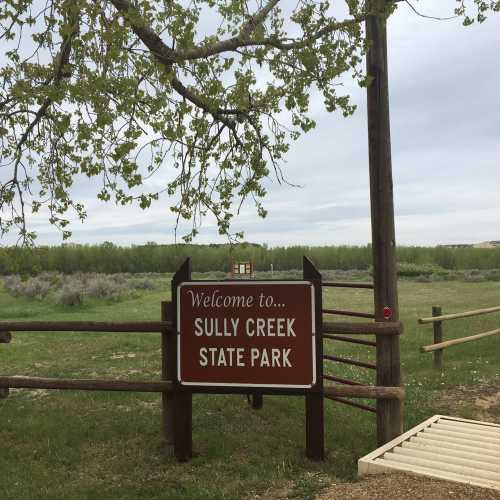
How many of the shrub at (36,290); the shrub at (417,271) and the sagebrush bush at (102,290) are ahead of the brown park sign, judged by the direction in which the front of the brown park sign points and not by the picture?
0

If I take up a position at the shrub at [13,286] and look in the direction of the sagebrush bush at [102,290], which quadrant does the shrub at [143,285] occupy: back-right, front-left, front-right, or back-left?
front-left

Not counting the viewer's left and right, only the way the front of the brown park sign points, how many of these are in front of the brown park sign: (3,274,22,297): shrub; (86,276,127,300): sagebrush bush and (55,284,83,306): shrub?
0

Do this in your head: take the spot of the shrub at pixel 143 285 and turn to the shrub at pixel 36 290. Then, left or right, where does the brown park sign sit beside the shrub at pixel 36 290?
left

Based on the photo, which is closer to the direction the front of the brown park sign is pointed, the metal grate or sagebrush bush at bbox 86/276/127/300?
the metal grate

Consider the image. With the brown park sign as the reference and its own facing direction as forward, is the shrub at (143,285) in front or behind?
behind

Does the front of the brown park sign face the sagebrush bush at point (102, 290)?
no

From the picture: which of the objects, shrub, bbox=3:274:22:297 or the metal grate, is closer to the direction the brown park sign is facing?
the metal grate

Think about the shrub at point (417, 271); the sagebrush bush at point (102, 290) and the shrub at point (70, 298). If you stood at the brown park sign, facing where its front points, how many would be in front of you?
0

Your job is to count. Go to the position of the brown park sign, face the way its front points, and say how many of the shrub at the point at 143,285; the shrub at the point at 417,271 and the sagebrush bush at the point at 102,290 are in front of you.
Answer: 0

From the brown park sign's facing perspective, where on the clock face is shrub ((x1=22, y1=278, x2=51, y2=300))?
The shrub is roughly at 5 o'clock from the brown park sign.

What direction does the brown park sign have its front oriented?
toward the camera

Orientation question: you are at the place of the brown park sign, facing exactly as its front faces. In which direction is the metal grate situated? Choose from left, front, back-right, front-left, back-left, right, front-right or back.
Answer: left

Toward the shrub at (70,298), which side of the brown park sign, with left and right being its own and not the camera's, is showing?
back

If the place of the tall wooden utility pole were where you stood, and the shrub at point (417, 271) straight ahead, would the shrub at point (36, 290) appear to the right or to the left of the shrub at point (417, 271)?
left

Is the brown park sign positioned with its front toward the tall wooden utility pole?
no
